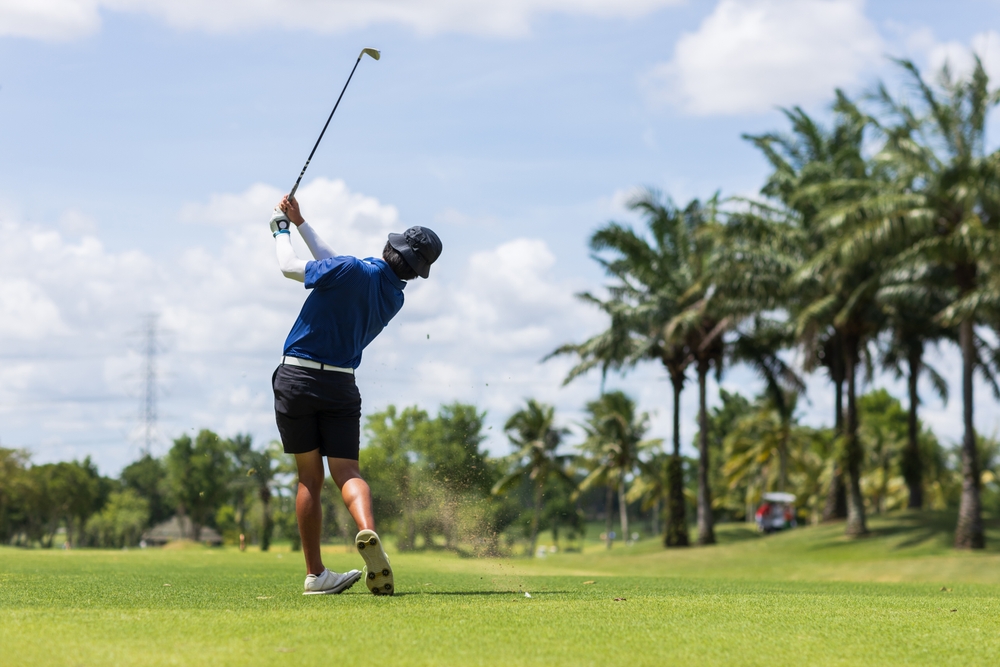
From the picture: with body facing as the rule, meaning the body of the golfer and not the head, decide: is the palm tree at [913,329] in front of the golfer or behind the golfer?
in front

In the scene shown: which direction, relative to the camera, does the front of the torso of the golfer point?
away from the camera

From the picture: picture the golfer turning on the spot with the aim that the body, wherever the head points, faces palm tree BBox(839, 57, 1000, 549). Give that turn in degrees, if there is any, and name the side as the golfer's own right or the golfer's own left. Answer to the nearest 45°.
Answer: approximately 45° to the golfer's own right

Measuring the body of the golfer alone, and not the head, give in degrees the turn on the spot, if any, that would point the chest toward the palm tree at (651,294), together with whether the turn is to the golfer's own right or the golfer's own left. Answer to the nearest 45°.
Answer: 0° — they already face it

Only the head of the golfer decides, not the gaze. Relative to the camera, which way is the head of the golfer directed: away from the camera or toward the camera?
away from the camera
